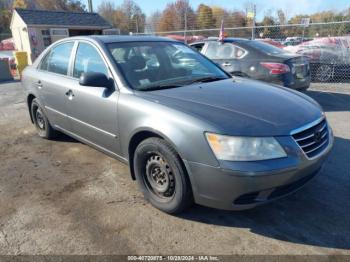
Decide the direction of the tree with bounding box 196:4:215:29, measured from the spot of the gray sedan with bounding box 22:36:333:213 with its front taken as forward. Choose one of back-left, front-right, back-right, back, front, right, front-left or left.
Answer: back-left

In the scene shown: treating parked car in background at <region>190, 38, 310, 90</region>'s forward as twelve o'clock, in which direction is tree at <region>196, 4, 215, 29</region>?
The tree is roughly at 1 o'clock from the parked car in background.

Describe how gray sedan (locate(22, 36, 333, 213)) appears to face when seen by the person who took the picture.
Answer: facing the viewer and to the right of the viewer

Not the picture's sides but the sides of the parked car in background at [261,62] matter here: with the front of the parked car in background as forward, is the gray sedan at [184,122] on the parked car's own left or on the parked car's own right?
on the parked car's own left

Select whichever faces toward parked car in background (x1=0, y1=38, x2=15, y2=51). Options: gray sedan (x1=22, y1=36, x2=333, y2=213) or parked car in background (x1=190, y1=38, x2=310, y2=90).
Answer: parked car in background (x1=190, y1=38, x2=310, y2=90)

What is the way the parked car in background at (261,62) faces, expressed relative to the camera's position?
facing away from the viewer and to the left of the viewer

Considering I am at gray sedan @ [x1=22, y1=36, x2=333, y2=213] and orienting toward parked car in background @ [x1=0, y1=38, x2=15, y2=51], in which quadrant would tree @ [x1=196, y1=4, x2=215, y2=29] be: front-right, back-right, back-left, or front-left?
front-right

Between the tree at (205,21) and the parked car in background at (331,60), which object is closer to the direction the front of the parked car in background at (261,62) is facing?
the tree

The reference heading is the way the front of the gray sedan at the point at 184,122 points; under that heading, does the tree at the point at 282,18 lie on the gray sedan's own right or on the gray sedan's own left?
on the gray sedan's own left

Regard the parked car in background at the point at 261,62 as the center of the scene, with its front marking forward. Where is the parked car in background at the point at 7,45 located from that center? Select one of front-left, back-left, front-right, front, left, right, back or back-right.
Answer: front

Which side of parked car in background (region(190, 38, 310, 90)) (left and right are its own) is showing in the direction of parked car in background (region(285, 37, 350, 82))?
right
